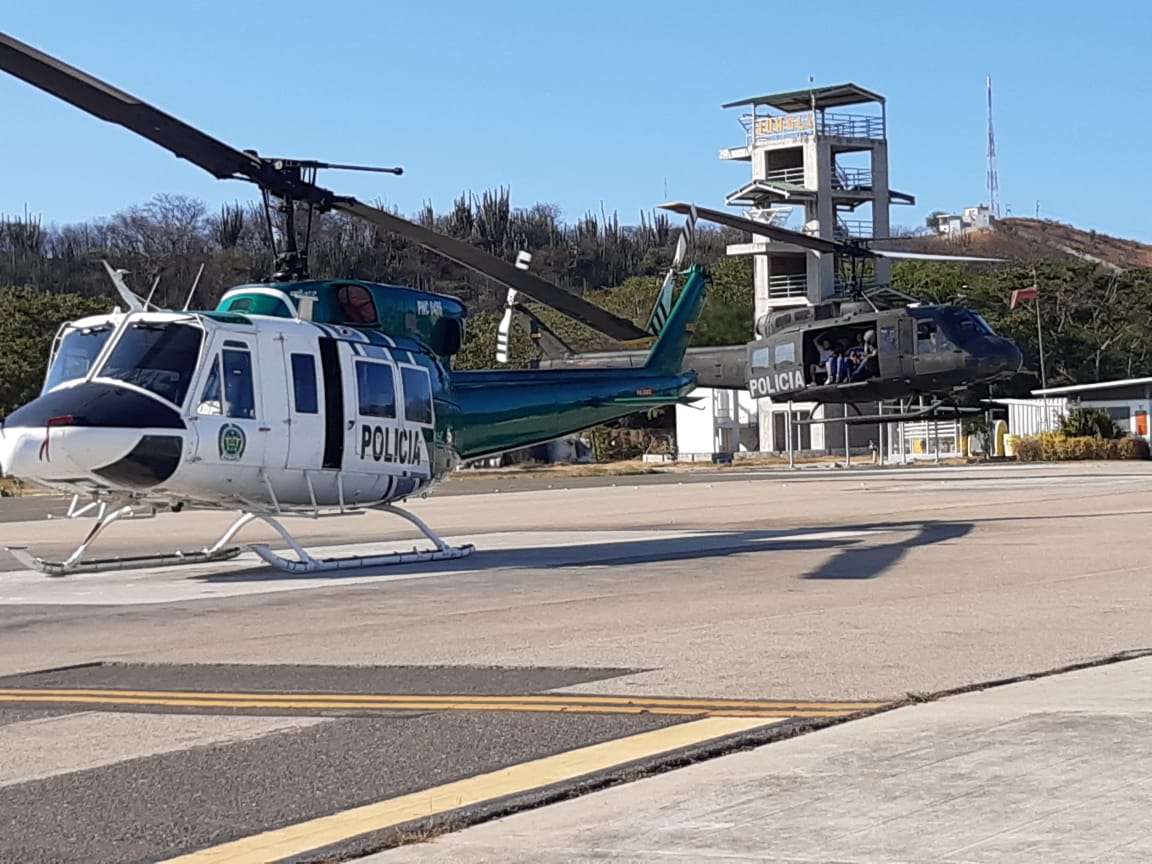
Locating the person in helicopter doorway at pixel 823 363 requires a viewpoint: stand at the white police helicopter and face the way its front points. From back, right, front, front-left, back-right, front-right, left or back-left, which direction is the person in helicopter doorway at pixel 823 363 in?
back

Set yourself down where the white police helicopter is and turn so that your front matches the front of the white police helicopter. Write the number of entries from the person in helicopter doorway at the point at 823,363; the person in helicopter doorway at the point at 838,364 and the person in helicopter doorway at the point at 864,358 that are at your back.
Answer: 3

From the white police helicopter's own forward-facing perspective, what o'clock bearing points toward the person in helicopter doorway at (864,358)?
The person in helicopter doorway is roughly at 6 o'clock from the white police helicopter.

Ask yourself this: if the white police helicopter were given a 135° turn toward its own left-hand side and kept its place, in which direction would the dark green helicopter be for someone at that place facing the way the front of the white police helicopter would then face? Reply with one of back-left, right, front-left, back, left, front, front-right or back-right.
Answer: front-left

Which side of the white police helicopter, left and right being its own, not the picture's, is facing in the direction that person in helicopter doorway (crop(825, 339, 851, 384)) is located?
back

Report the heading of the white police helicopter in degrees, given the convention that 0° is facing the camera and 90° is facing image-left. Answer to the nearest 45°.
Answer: approximately 45°
